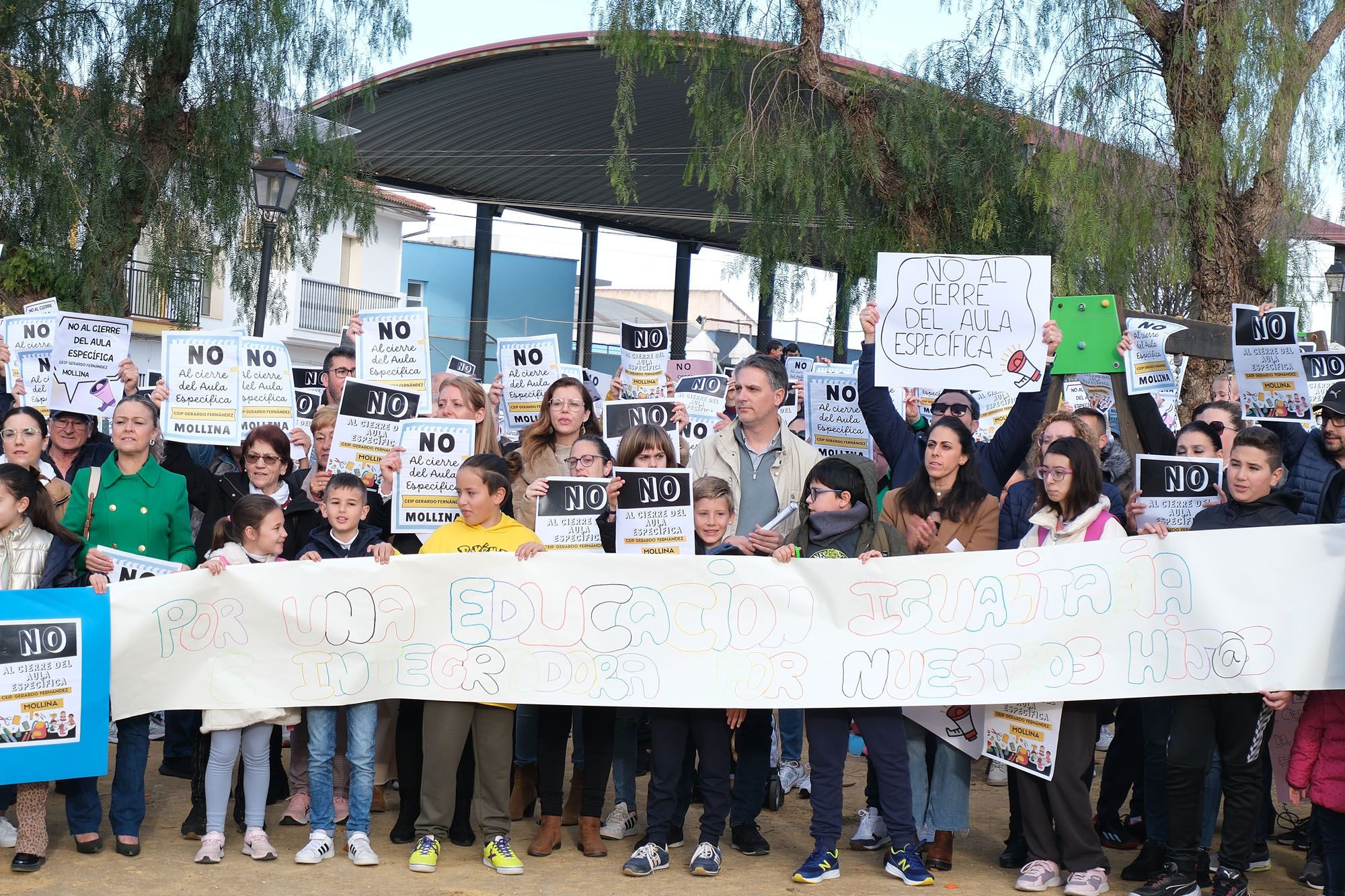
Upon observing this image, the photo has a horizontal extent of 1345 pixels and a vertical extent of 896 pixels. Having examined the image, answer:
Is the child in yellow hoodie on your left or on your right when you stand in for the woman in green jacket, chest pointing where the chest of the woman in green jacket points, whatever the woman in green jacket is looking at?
on your left

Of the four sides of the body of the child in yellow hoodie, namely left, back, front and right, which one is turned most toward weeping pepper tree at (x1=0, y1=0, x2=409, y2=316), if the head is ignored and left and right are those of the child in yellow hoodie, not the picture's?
back

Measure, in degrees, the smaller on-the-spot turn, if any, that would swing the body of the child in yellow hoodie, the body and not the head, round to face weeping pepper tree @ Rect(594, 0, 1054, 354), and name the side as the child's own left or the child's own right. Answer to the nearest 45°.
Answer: approximately 180°

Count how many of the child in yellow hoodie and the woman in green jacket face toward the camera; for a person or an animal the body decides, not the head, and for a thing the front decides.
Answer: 2

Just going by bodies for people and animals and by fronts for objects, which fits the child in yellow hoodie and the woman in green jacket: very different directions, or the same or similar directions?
same or similar directions

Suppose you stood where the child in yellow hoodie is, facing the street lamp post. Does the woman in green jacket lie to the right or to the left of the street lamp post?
left

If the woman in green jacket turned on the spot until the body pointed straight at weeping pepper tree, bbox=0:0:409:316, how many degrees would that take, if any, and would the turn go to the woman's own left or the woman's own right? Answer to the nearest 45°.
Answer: approximately 180°

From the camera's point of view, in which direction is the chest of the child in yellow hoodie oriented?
toward the camera

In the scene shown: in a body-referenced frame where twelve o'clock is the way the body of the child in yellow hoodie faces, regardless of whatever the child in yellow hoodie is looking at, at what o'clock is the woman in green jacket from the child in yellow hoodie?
The woman in green jacket is roughly at 4 o'clock from the child in yellow hoodie.

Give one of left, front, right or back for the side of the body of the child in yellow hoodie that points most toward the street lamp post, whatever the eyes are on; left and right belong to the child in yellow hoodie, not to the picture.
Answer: back

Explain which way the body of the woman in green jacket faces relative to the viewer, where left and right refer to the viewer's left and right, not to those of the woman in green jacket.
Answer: facing the viewer

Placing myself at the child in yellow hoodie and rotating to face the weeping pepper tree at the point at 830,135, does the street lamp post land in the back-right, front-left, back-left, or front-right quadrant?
front-left

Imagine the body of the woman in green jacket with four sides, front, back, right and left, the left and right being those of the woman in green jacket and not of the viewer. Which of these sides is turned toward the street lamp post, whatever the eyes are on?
back
